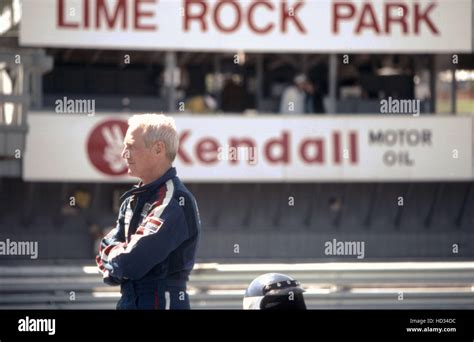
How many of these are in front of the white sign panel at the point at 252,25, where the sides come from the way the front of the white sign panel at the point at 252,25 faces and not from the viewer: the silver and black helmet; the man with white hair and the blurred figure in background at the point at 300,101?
2

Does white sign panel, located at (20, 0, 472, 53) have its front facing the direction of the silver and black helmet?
yes

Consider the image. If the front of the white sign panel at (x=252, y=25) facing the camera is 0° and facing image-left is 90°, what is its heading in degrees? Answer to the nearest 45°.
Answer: approximately 0°

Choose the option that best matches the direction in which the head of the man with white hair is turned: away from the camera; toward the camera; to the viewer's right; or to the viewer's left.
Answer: to the viewer's left

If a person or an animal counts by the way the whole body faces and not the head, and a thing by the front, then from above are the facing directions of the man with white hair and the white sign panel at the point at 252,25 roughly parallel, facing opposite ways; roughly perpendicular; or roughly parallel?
roughly perpendicular

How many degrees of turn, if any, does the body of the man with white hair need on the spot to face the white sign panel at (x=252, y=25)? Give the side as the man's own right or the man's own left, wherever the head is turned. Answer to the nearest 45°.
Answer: approximately 90° to the man's own right
